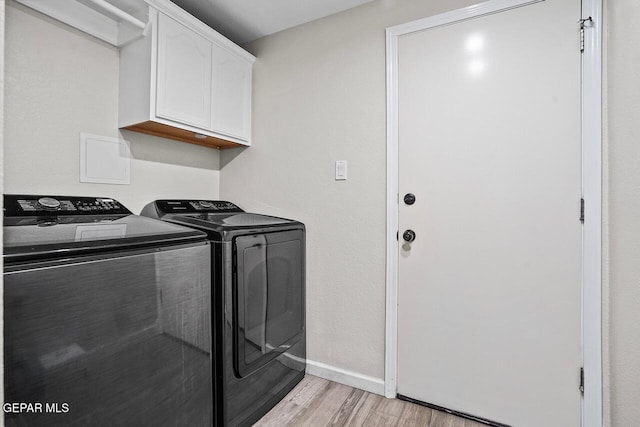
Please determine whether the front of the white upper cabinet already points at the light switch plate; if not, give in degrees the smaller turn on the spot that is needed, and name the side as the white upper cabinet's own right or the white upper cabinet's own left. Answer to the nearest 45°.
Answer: approximately 45° to the white upper cabinet's own left

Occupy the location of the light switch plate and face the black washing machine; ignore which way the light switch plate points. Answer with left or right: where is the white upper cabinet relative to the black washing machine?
right

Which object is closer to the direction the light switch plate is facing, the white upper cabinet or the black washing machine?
the black washing machine

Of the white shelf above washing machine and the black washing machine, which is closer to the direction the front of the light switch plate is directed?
the black washing machine

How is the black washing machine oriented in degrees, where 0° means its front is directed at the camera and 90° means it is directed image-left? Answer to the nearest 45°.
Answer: approximately 315°

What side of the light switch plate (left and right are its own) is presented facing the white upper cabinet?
right

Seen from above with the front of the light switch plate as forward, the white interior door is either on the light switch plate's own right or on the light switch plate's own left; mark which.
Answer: on the light switch plate's own left
